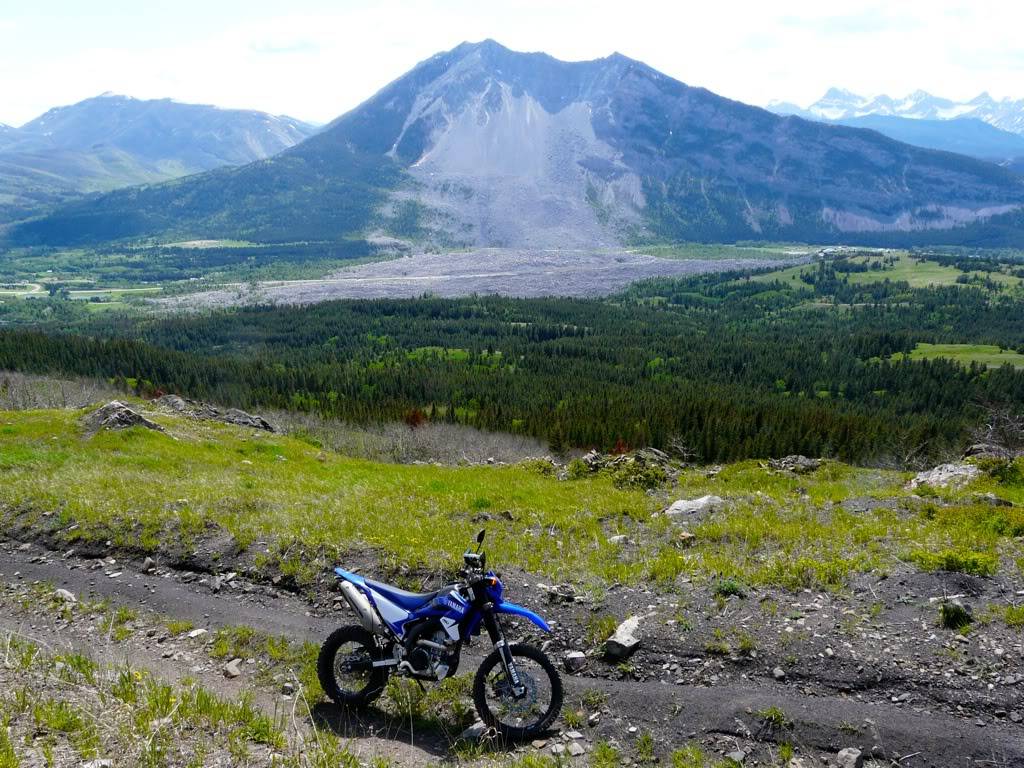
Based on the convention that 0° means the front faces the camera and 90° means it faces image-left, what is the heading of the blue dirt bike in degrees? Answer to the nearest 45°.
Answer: approximately 315°

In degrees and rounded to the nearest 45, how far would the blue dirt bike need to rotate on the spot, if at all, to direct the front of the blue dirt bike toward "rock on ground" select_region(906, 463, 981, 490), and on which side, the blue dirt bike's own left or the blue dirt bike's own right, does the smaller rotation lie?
approximately 90° to the blue dirt bike's own left

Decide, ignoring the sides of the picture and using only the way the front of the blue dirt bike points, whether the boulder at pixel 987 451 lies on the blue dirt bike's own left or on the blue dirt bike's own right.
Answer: on the blue dirt bike's own left

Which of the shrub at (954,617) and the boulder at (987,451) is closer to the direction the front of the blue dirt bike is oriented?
the shrub

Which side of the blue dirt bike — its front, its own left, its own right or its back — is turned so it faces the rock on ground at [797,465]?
left

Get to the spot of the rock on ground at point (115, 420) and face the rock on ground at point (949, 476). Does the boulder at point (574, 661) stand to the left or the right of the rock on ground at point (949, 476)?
right
